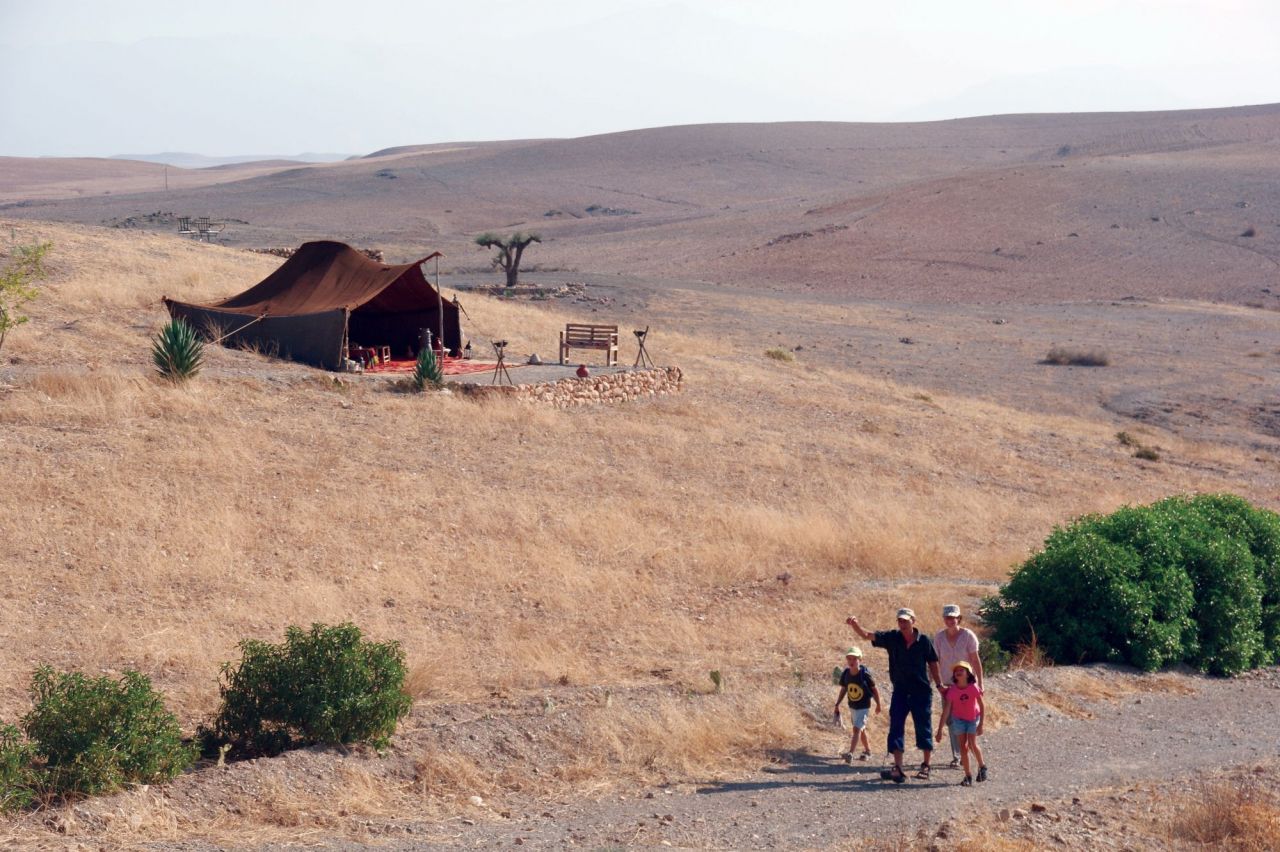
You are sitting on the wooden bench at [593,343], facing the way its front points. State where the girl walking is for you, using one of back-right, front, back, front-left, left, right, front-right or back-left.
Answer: front-left

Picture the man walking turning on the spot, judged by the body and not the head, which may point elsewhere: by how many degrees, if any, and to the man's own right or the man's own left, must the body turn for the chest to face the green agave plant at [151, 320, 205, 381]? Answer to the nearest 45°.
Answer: approximately 135° to the man's own right

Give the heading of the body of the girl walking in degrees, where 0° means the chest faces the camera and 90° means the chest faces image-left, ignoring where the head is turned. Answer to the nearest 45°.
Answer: approximately 0°

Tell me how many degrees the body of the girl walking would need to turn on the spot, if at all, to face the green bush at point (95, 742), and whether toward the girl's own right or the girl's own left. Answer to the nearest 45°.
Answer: approximately 45° to the girl's own right

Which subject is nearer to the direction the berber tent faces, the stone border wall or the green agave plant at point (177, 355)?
the stone border wall

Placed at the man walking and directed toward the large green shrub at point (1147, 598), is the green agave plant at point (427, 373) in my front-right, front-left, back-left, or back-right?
front-left

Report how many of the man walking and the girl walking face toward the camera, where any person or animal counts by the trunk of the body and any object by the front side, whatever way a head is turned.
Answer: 2

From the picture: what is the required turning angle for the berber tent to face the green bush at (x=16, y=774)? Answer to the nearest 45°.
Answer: approximately 45° to its right

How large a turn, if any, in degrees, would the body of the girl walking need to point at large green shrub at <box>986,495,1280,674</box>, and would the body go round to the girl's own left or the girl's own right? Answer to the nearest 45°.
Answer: approximately 180°

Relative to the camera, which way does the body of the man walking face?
toward the camera

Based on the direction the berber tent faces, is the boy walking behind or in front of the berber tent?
in front

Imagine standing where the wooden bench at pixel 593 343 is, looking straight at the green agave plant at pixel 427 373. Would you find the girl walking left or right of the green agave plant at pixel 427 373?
left

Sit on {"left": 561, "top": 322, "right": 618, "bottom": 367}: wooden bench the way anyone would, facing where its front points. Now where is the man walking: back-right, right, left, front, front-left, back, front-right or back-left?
front-left

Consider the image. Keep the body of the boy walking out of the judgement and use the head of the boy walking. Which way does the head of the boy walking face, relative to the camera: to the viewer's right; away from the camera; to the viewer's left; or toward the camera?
toward the camera
